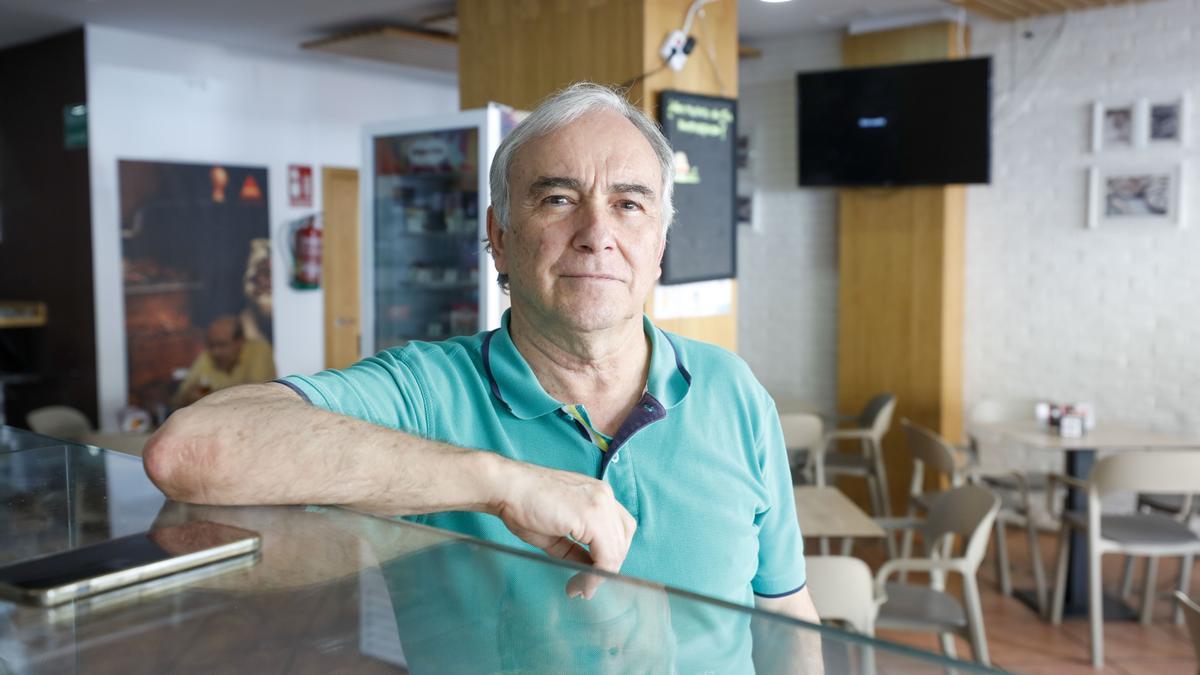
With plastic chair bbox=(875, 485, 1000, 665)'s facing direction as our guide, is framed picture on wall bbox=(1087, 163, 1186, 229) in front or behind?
behind

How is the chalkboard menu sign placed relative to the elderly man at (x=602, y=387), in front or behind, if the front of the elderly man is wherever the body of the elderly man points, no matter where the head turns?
behind

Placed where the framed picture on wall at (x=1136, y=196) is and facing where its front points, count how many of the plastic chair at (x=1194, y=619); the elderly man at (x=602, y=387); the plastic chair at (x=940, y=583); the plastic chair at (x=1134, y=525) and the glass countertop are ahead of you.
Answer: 5

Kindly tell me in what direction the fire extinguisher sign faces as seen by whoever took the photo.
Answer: facing the viewer

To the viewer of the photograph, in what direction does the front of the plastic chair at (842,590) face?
facing away from the viewer and to the right of the viewer

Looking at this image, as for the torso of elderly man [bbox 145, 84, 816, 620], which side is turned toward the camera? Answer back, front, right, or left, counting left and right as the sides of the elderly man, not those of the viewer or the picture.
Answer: front

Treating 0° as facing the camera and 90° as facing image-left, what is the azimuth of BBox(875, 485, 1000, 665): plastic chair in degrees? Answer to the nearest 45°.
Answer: approximately 45°

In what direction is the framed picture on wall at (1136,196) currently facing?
toward the camera

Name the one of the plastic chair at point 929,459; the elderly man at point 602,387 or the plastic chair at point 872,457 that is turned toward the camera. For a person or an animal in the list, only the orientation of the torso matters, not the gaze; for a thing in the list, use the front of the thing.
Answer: the elderly man

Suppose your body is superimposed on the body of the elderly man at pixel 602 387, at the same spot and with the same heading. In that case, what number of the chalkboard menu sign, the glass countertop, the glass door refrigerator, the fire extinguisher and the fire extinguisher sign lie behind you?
4

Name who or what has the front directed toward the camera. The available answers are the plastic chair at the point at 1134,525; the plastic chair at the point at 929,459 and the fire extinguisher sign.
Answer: the fire extinguisher sign

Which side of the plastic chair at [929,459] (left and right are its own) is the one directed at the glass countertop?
right

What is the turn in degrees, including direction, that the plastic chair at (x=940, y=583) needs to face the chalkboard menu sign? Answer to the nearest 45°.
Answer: approximately 90° to its right

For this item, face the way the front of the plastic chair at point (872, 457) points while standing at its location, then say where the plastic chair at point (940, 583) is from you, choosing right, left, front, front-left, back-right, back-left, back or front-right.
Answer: left
